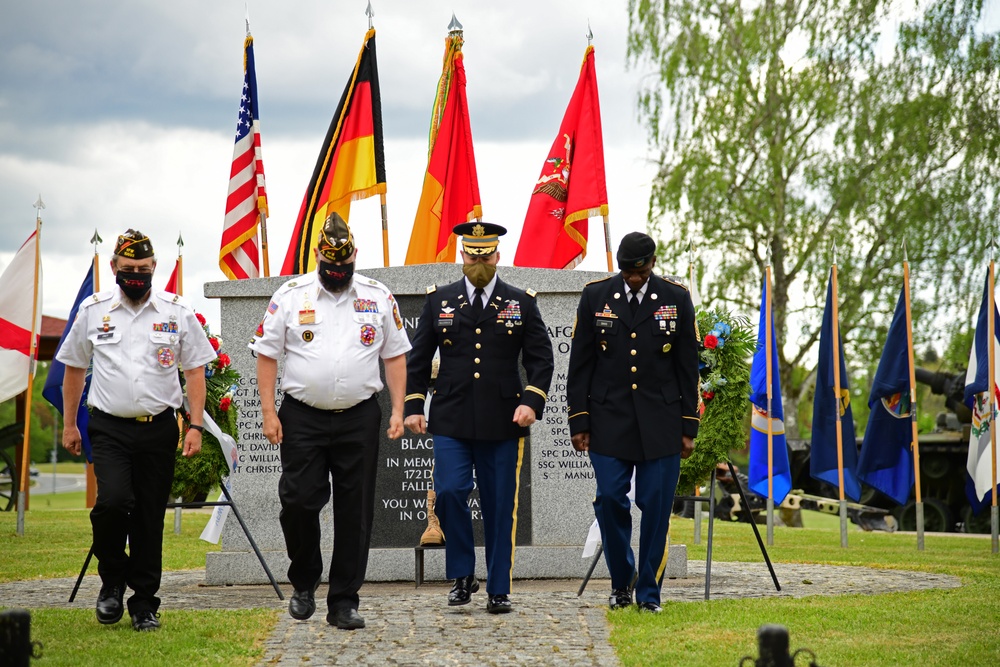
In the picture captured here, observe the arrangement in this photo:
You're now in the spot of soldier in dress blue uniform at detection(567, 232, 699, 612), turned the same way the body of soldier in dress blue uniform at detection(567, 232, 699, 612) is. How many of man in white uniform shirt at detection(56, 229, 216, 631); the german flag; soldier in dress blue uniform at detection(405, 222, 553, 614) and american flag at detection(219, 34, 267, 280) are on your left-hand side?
0

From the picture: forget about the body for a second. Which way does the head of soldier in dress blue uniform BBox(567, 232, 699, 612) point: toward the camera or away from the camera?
toward the camera

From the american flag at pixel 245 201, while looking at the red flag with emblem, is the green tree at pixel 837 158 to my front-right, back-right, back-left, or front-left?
front-left

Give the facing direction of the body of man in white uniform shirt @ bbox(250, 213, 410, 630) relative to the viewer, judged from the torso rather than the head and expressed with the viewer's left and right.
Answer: facing the viewer

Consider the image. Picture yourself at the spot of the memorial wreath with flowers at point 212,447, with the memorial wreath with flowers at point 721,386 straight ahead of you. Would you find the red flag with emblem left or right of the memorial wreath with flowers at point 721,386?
left

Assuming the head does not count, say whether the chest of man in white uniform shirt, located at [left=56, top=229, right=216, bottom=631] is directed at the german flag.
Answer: no

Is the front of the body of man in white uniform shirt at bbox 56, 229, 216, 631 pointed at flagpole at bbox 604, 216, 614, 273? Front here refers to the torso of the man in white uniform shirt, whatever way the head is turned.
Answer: no

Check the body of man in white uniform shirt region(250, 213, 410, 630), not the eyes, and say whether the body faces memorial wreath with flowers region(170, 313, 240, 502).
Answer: no

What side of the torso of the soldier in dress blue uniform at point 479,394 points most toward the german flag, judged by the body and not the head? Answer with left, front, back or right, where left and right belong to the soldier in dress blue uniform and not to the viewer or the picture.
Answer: back

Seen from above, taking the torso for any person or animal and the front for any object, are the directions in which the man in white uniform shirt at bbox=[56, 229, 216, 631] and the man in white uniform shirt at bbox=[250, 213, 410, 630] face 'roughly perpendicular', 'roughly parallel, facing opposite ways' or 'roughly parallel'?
roughly parallel

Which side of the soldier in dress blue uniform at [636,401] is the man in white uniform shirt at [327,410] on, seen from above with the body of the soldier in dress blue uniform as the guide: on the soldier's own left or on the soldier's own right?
on the soldier's own right

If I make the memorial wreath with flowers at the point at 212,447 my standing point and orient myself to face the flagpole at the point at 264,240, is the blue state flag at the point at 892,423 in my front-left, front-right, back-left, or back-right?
front-right

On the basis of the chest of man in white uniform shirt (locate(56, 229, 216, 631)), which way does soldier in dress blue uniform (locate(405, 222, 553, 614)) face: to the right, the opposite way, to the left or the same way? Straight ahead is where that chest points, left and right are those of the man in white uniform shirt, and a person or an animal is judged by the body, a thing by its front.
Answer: the same way

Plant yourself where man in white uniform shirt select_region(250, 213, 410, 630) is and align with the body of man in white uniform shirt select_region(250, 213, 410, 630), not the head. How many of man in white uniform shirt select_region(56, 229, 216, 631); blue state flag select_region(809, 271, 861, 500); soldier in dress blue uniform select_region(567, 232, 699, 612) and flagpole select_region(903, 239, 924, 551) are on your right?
1

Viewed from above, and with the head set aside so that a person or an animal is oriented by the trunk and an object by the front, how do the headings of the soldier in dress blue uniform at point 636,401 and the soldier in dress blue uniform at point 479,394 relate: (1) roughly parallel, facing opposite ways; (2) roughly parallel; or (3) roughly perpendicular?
roughly parallel

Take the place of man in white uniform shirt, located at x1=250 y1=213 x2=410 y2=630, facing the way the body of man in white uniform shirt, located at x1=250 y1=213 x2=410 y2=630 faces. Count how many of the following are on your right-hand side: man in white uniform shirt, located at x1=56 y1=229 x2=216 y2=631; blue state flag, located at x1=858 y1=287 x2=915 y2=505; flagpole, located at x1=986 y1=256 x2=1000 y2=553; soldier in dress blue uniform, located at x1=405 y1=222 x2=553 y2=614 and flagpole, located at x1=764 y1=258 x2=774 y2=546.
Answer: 1

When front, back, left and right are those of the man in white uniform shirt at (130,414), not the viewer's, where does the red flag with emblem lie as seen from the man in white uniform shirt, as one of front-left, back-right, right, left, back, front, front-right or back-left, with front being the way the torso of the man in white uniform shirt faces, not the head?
back-left

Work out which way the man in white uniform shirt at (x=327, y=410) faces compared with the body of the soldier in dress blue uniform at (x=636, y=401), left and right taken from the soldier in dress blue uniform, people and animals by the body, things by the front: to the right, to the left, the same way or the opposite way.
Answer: the same way

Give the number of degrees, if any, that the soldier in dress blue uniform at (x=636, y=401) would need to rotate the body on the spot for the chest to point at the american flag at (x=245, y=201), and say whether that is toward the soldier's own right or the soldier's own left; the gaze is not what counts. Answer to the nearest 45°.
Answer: approximately 135° to the soldier's own right

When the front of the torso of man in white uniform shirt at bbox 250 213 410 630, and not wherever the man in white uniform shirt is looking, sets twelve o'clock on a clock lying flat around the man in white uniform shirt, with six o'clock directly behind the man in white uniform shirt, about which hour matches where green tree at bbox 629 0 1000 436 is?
The green tree is roughly at 7 o'clock from the man in white uniform shirt.

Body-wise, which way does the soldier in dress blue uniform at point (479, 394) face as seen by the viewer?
toward the camera

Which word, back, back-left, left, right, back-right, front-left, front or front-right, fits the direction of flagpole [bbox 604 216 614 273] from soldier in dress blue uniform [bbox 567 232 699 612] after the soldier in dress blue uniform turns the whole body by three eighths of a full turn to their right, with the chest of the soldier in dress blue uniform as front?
front-right
